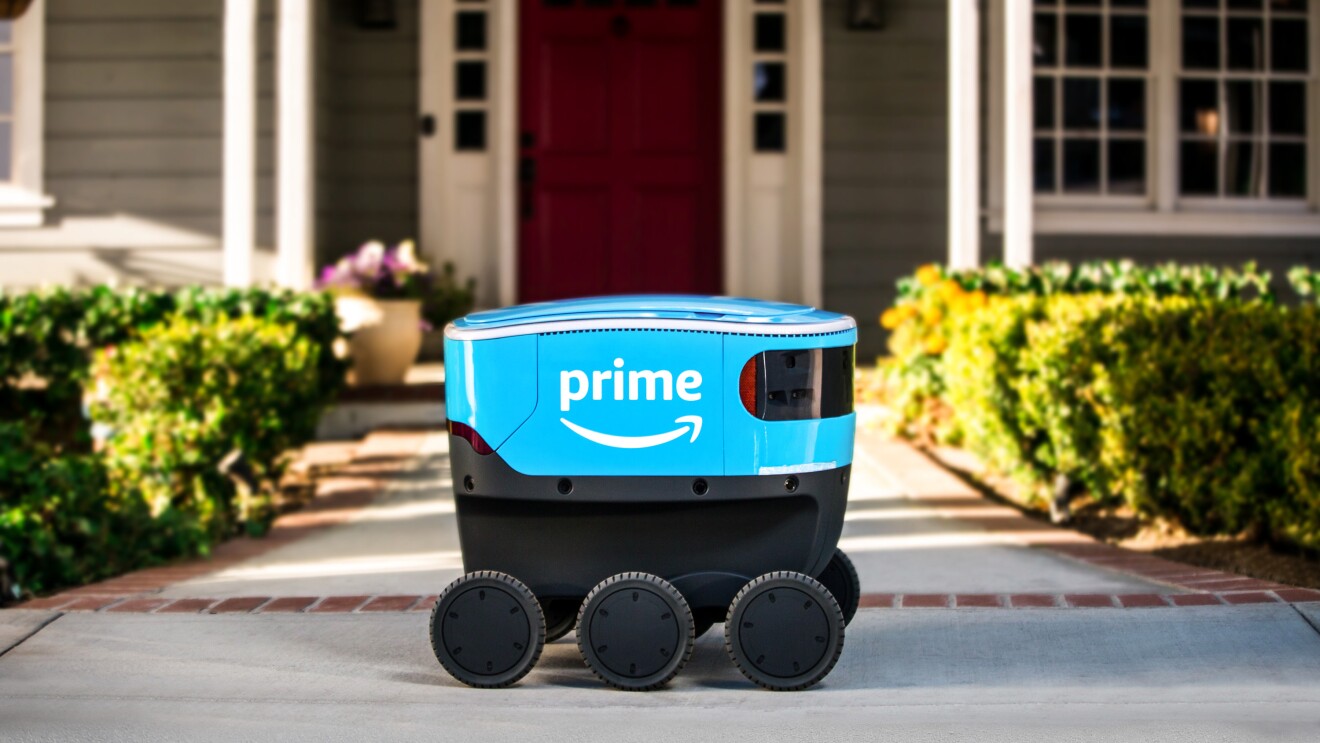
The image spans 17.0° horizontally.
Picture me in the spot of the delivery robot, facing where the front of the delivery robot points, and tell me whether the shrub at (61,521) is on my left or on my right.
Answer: on my left

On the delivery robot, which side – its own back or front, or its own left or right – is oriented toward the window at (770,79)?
left

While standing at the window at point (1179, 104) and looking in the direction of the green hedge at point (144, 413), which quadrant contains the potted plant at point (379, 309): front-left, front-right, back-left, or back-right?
front-right

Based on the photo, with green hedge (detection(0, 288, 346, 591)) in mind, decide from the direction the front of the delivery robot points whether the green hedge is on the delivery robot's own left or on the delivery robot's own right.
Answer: on the delivery robot's own left

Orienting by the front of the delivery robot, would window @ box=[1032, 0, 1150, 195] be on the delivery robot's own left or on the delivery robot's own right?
on the delivery robot's own left

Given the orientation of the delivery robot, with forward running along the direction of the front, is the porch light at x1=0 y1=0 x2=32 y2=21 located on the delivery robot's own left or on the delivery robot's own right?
on the delivery robot's own left

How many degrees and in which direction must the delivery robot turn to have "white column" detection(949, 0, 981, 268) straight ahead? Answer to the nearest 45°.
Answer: approximately 90° to its left

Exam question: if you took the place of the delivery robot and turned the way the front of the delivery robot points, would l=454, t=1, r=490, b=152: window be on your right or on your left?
on your left

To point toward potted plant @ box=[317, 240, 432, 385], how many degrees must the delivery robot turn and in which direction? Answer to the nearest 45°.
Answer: approximately 90° to its left

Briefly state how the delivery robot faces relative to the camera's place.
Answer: facing to the right of the viewer

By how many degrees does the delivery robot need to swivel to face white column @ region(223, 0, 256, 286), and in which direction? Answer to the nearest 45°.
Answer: approximately 90° to its left
